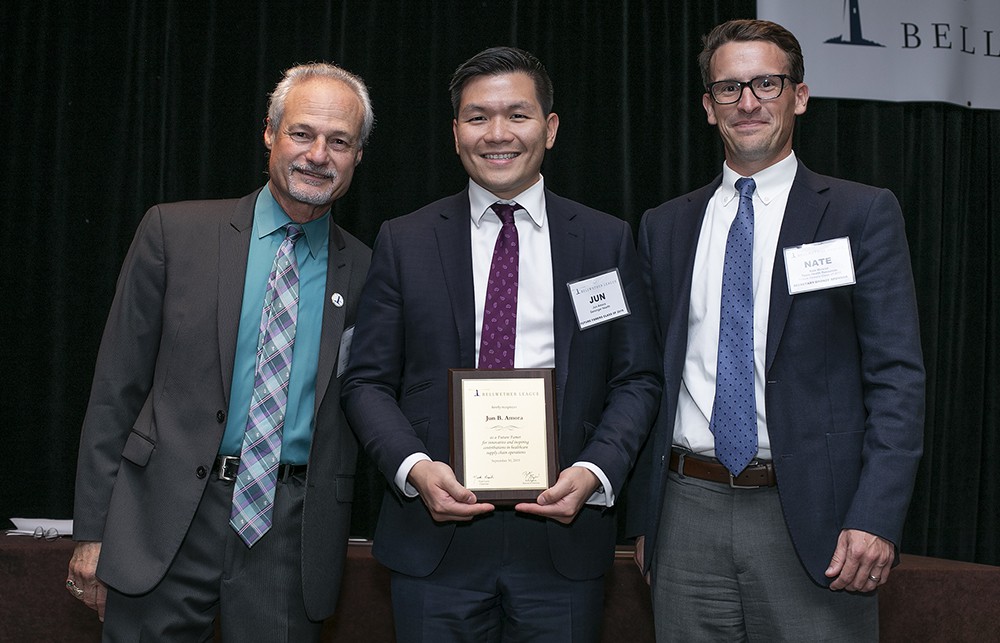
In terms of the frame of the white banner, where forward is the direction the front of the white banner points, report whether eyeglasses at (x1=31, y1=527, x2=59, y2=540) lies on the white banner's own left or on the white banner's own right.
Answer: on the white banner's own right

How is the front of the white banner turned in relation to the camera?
facing the viewer

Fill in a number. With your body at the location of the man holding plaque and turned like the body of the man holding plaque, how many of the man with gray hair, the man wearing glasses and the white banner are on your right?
1

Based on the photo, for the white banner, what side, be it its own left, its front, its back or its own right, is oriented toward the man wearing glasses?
front

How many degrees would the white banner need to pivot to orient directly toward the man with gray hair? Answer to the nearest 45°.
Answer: approximately 45° to its right

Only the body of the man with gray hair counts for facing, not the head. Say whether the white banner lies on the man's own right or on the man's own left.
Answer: on the man's own left

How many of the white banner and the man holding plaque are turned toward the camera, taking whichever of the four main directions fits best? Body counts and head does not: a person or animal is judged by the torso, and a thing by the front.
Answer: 2

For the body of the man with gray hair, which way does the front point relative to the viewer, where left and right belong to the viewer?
facing the viewer and to the right of the viewer

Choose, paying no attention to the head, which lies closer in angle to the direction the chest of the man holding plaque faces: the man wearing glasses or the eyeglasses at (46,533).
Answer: the man wearing glasses

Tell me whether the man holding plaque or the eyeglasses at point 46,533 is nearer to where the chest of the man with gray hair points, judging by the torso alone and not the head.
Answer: the man holding plaque

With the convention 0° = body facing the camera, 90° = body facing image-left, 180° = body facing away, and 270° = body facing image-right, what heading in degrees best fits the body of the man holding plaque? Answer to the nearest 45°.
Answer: approximately 0°

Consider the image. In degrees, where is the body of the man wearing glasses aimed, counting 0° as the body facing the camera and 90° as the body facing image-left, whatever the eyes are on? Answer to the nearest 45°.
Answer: approximately 45°

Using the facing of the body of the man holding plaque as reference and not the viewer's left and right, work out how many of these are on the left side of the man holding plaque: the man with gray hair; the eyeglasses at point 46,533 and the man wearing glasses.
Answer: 1
